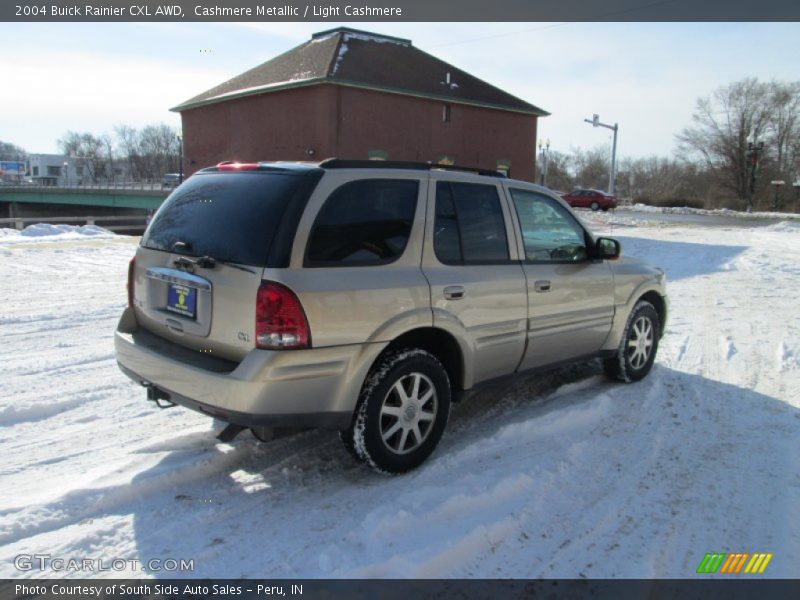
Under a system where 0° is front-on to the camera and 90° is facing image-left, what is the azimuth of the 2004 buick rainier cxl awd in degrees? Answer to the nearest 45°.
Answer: approximately 225°

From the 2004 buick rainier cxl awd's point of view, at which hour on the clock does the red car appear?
The red car is roughly at 11 o'clock from the 2004 buick rainier cxl awd.

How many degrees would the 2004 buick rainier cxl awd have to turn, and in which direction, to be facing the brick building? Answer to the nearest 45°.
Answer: approximately 45° to its left
